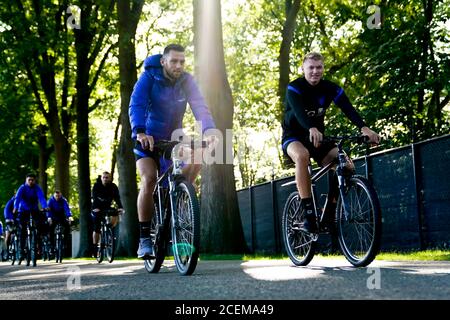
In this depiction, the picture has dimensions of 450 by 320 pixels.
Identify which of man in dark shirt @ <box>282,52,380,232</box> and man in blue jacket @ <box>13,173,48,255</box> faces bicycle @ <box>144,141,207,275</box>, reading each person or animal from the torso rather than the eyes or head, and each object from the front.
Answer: the man in blue jacket

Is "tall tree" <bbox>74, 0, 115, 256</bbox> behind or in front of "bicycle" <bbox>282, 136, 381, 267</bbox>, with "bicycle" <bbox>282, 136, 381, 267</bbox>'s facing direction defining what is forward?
behind

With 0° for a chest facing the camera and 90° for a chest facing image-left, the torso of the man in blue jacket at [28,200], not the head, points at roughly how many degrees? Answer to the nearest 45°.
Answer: approximately 0°

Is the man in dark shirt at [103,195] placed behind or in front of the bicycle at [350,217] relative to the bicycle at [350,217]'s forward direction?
behind

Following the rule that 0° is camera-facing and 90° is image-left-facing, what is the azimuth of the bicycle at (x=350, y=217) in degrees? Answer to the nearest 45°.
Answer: approximately 315°

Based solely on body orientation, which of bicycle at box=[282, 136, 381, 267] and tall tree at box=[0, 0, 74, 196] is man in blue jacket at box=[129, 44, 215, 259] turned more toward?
the bicycle

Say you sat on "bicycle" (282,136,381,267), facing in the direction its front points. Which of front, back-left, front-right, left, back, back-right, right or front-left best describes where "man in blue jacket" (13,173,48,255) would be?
back
